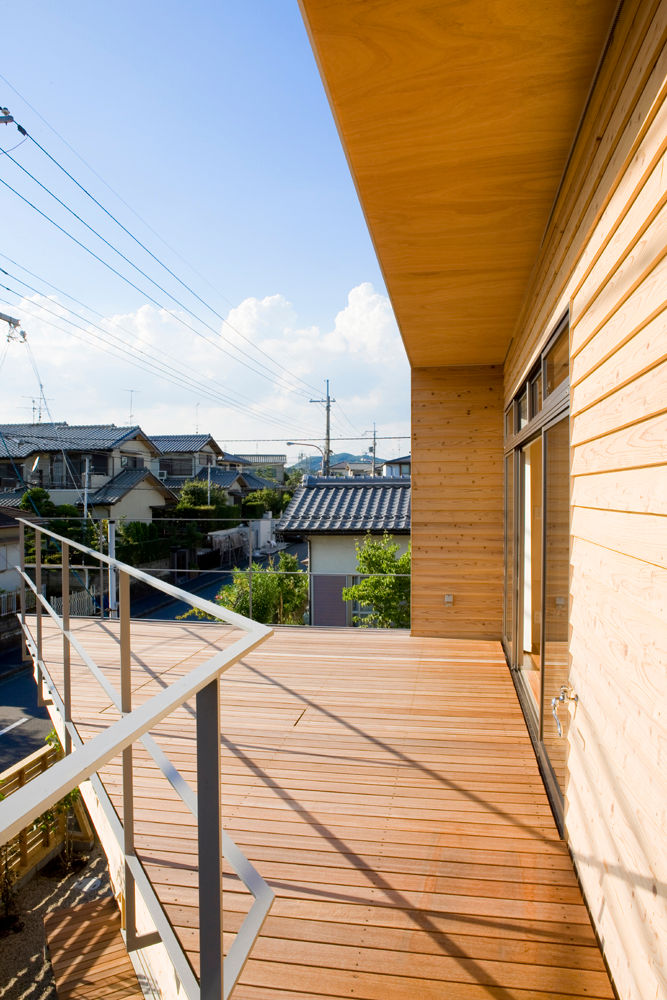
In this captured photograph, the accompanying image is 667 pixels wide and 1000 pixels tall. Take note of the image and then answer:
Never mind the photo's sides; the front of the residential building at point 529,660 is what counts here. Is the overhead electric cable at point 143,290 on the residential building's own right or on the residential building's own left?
on the residential building's own right

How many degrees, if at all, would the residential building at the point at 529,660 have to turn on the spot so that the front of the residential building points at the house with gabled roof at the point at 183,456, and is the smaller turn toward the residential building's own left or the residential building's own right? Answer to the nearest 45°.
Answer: approximately 90° to the residential building's own right

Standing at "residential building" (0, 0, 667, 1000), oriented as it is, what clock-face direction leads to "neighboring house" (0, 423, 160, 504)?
The neighboring house is roughly at 2 o'clock from the residential building.

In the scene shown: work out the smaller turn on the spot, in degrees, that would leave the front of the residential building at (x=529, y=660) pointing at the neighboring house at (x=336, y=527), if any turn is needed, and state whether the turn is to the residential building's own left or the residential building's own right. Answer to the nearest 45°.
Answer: approximately 90° to the residential building's own right

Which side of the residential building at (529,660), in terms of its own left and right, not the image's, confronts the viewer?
left

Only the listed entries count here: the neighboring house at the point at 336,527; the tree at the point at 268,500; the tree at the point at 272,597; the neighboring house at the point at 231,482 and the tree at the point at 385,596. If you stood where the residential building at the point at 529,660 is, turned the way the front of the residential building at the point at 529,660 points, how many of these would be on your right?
5

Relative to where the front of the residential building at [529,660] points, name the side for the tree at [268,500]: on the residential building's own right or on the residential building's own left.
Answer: on the residential building's own right

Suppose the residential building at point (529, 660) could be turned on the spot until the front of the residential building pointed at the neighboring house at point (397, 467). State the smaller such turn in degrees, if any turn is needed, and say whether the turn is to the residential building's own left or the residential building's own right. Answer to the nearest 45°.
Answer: approximately 90° to the residential building's own right

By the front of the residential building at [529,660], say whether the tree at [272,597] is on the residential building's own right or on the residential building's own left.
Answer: on the residential building's own right

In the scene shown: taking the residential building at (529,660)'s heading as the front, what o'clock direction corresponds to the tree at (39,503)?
The tree is roughly at 2 o'clock from the residential building.

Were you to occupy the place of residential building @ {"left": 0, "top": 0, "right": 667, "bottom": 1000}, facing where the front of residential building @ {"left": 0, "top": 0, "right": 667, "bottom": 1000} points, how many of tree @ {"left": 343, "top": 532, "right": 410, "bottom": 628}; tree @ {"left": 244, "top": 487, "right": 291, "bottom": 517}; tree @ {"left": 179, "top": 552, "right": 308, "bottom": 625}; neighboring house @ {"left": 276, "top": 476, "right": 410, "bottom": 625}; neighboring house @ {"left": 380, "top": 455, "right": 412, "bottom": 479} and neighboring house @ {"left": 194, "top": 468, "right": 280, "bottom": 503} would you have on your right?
6

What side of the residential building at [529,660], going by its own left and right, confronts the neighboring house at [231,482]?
right
